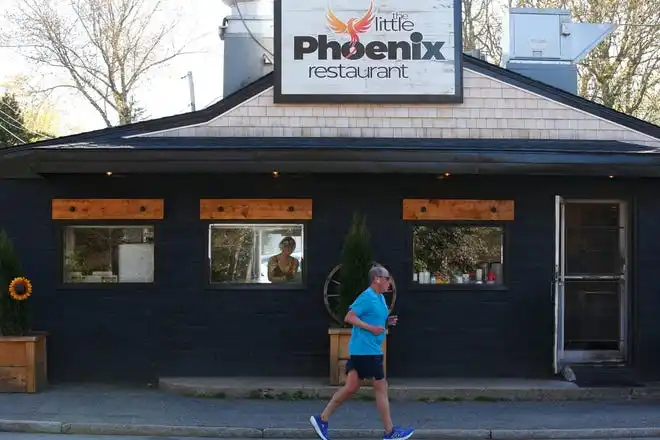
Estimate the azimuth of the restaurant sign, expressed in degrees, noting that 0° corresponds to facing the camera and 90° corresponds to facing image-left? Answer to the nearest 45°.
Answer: approximately 0°

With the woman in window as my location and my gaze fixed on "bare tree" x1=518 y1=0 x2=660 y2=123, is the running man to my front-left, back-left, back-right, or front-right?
back-right

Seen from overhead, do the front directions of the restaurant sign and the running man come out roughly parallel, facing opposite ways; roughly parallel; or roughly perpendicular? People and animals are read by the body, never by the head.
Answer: roughly perpendicular

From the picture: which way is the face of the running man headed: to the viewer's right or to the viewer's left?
to the viewer's right

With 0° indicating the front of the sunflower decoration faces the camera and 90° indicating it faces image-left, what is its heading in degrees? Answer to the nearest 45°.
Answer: approximately 0°

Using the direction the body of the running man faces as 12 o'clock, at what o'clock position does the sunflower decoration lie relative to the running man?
The sunflower decoration is roughly at 7 o'clock from the running man.

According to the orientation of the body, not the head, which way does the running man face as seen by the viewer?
to the viewer's right

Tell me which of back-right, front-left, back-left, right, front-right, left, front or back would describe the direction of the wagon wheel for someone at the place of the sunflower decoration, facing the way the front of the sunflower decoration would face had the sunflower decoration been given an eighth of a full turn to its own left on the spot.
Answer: front-left

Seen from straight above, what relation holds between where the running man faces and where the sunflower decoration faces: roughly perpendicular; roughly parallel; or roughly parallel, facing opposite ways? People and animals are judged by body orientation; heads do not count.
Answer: roughly perpendicular

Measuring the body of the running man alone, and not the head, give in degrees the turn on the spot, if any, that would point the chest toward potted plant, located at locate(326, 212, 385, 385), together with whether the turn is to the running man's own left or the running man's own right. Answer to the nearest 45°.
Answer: approximately 90° to the running man's own left

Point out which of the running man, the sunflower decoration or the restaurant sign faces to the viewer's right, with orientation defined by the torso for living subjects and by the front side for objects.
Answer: the running man
